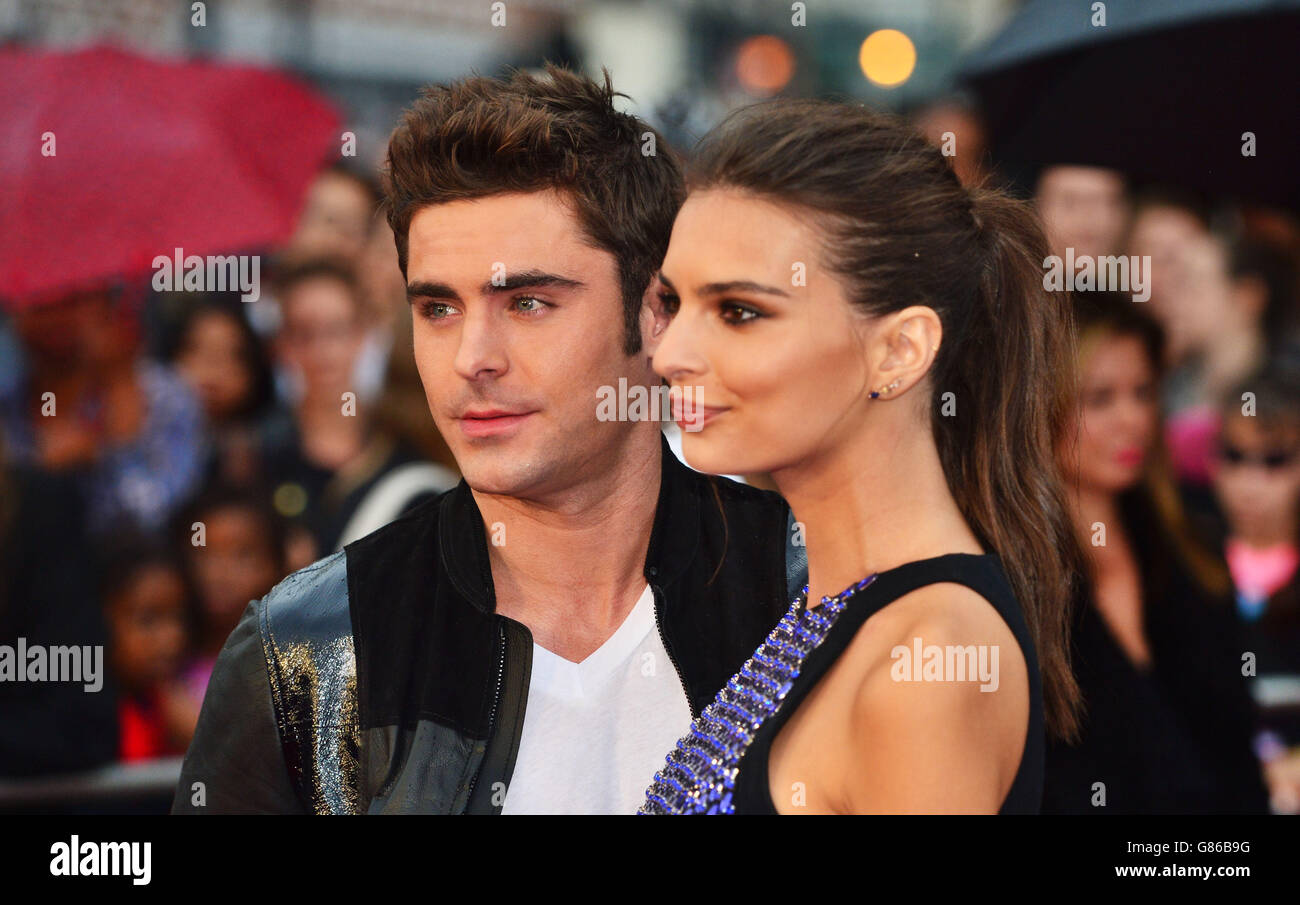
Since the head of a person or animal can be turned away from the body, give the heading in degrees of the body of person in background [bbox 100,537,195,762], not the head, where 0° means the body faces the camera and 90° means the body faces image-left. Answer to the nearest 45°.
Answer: approximately 0°

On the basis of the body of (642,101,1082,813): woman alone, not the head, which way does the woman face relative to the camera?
to the viewer's left

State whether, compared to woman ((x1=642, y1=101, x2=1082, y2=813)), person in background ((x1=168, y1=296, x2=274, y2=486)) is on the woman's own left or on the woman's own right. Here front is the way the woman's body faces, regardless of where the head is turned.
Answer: on the woman's own right

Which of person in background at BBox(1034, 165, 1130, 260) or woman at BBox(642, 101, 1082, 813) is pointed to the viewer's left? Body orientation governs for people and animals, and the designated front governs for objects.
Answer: the woman

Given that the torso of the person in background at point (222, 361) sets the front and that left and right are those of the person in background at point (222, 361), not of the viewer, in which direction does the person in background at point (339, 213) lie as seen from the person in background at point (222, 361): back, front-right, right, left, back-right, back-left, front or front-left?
back

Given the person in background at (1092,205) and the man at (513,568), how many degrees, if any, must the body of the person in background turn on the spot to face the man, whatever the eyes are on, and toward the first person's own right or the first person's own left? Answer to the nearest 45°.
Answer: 0° — they already face them

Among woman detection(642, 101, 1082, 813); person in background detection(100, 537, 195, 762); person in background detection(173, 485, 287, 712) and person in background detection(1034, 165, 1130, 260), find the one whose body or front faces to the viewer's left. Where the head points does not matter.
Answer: the woman

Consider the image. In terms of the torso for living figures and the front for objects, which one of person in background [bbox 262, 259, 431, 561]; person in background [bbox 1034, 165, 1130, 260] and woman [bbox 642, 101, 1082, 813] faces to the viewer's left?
the woman
